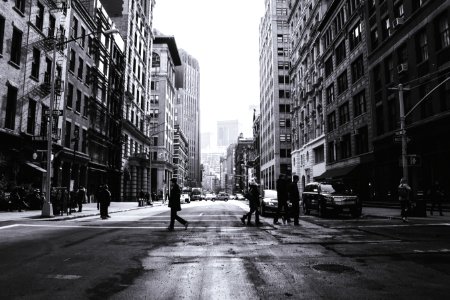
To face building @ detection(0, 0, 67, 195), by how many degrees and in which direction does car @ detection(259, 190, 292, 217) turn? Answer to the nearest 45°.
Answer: approximately 90° to its right

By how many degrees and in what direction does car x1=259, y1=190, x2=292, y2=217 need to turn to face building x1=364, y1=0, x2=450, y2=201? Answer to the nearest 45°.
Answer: approximately 135° to its left

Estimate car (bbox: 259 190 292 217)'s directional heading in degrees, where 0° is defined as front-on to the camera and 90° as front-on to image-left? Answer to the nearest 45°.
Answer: approximately 0°

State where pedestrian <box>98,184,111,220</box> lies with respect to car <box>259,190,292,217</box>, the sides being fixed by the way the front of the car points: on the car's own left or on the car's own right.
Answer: on the car's own right

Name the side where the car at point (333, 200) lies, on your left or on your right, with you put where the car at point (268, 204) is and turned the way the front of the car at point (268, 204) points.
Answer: on your left
